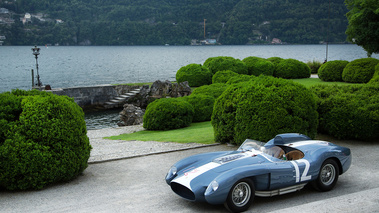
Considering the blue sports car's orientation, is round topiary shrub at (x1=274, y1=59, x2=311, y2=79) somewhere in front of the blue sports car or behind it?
behind

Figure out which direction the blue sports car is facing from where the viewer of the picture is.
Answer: facing the viewer and to the left of the viewer

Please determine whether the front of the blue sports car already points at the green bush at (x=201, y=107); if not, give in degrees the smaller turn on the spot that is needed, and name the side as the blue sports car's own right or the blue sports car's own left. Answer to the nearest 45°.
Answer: approximately 135° to the blue sports car's own right

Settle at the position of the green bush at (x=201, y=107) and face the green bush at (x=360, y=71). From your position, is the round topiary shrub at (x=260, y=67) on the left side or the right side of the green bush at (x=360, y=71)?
left

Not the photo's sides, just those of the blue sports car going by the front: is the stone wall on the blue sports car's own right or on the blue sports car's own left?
on the blue sports car's own right

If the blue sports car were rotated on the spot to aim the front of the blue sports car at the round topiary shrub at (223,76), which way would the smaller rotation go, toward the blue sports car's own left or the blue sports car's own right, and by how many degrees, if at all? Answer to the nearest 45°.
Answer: approximately 135° to the blue sports car's own right

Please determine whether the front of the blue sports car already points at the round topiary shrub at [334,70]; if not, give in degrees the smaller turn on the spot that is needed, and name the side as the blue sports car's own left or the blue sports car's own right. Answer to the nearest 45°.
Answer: approximately 135° to the blue sports car's own right

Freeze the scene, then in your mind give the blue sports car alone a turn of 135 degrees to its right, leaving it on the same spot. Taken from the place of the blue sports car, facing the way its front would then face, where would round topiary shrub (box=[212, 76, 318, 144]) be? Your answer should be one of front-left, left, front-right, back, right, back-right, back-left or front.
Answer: front

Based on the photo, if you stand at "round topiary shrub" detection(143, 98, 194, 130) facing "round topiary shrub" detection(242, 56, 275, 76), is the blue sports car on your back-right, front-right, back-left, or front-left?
back-right

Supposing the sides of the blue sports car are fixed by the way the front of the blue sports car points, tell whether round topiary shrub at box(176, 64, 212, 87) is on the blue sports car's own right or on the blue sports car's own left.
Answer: on the blue sports car's own right
